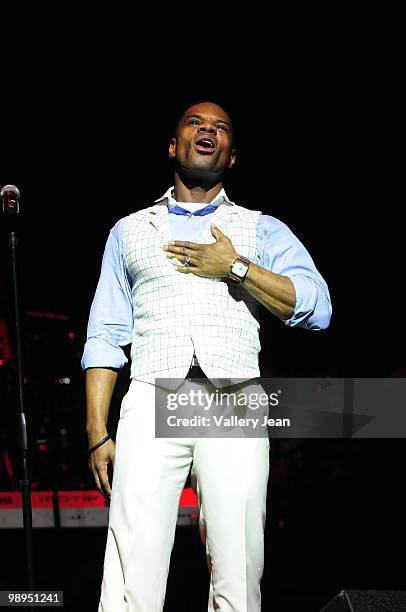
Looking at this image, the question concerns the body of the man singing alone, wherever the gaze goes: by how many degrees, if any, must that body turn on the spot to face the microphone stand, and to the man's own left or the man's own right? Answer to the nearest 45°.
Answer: approximately 135° to the man's own right

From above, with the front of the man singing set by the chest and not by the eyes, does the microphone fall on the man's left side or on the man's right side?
on the man's right side

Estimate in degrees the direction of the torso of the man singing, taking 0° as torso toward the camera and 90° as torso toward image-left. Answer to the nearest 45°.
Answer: approximately 0°
